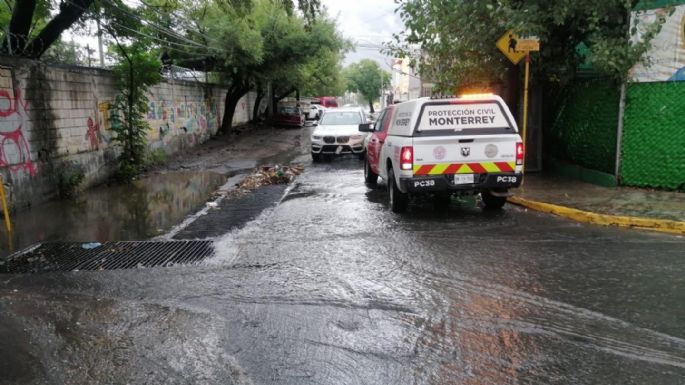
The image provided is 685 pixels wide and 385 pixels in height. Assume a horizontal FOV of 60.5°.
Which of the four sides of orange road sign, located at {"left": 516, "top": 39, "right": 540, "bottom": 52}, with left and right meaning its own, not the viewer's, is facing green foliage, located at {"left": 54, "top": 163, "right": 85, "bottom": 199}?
right

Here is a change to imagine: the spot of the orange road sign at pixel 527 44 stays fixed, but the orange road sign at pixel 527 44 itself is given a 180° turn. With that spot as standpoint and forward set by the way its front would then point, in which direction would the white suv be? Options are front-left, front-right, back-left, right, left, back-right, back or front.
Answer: front-left

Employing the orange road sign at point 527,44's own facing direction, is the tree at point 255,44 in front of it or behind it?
behind

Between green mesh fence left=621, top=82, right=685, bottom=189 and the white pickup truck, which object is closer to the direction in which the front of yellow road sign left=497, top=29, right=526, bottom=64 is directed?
the white pickup truck

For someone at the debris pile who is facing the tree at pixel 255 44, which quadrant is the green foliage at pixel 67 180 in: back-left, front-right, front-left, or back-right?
back-left

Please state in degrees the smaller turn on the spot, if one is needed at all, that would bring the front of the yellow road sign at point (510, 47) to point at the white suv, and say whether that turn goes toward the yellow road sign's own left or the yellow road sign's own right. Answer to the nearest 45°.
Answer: approximately 135° to the yellow road sign's own right

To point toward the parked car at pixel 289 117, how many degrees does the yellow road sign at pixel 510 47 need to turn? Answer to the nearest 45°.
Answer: approximately 135° to its right

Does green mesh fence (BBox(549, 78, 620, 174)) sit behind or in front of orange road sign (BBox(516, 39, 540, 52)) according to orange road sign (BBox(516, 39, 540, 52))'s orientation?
behind

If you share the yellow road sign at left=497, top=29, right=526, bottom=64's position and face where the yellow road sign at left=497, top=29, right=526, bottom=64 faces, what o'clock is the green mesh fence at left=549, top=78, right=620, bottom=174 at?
The green mesh fence is roughly at 8 o'clock from the yellow road sign.

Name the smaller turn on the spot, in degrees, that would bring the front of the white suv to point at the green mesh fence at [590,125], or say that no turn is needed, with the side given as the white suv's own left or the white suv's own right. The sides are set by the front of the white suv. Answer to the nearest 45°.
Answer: approximately 45° to the white suv's own left

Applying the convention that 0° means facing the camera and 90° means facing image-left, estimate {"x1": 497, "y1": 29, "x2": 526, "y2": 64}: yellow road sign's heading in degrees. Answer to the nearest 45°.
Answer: approximately 0°
